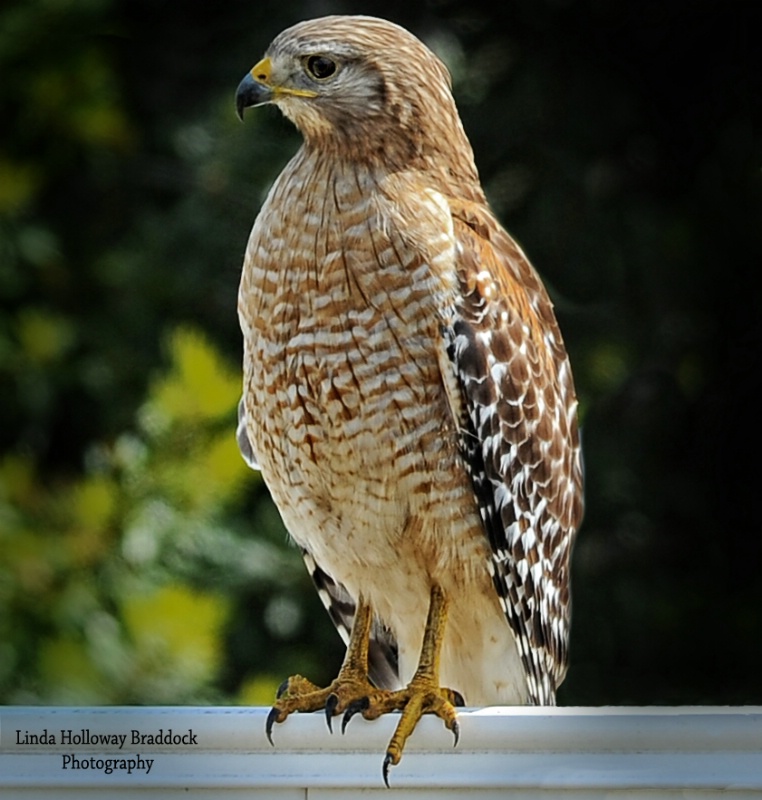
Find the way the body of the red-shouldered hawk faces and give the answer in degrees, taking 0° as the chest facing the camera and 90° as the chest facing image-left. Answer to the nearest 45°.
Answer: approximately 45°
